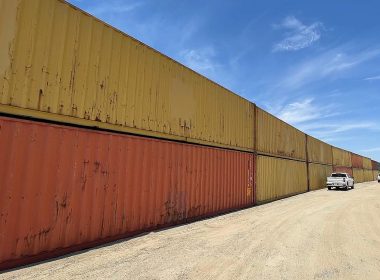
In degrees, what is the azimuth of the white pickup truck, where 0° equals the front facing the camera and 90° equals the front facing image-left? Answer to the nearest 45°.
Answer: approximately 180°

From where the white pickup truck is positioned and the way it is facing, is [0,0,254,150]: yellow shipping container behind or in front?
behind

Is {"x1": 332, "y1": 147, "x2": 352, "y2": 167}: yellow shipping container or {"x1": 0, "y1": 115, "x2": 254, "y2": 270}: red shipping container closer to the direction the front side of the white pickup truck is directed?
the yellow shipping container

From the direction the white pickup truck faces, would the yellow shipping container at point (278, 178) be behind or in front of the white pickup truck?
behind
